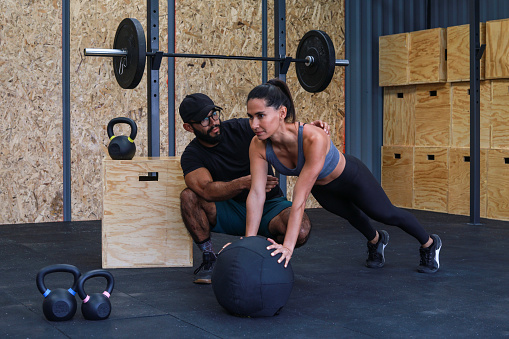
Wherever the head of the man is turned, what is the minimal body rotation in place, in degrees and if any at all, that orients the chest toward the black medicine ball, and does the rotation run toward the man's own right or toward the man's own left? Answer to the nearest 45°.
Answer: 0° — they already face it

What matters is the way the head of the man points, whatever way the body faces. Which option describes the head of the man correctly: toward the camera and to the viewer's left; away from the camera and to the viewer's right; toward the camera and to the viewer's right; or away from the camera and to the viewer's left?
toward the camera and to the viewer's right

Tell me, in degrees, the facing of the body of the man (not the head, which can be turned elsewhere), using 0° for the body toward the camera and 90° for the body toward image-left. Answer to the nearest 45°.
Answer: approximately 0°

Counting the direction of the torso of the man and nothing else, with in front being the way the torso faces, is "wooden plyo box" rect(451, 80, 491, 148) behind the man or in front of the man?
behind

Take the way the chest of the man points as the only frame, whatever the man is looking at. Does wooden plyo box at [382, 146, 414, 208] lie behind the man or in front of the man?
behind

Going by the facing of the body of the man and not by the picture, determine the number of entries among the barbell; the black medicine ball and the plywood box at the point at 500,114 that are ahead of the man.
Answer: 1
